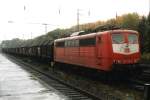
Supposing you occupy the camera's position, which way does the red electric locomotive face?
facing the viewer and to the right of the viewer
